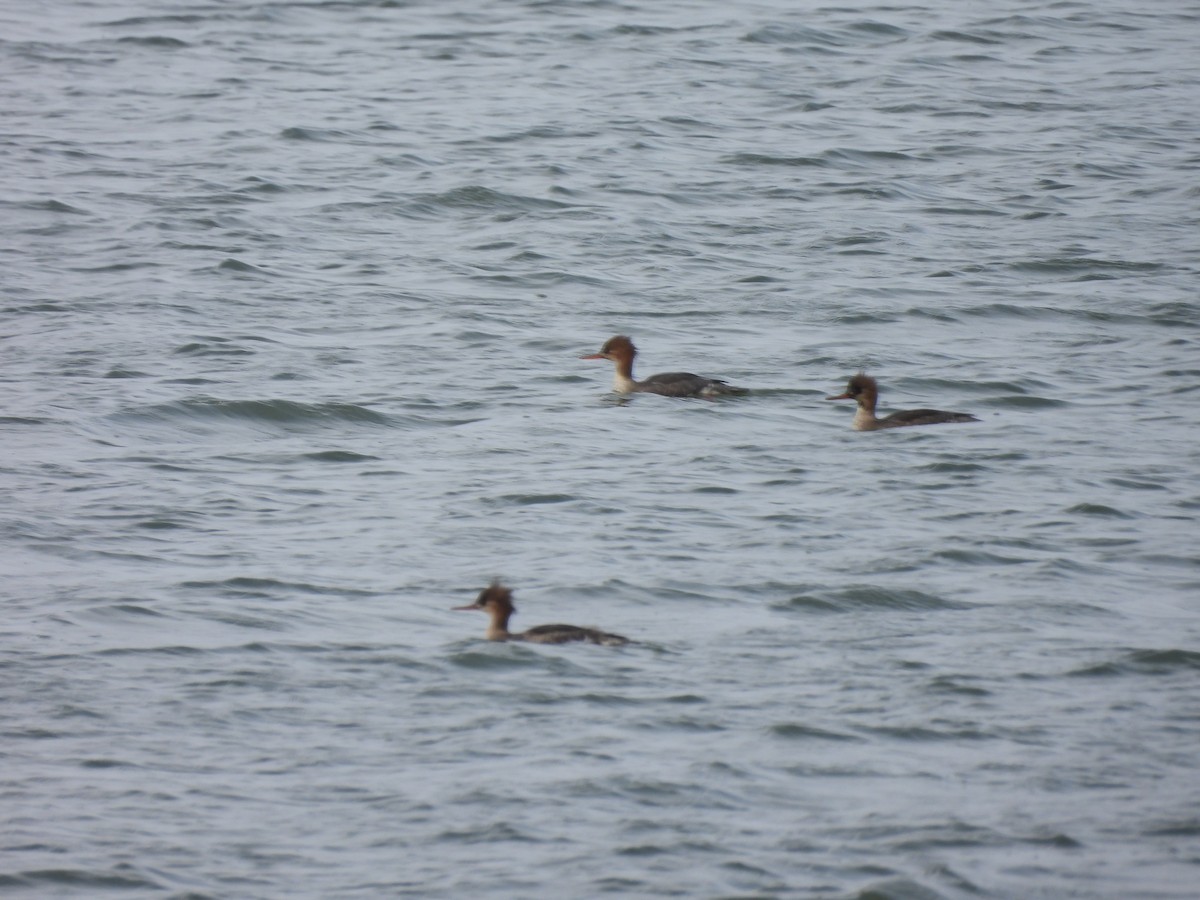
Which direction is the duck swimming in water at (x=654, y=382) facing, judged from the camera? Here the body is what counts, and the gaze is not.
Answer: to the viewer's left

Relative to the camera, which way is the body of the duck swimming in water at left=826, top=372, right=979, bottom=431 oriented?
to the viewer's left

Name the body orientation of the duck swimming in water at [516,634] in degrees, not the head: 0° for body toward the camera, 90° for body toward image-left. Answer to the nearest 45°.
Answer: approximately 90°

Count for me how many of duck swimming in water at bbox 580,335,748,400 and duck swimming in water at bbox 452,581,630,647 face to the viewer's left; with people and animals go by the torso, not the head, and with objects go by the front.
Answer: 2

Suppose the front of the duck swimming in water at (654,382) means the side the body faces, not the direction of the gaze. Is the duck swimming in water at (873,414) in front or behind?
behind

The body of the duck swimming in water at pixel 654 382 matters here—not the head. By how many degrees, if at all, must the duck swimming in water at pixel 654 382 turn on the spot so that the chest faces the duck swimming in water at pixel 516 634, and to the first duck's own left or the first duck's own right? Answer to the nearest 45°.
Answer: approximately 90° to the first duck's own left

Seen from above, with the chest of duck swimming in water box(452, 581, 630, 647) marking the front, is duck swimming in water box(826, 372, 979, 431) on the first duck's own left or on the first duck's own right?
on the first duck's own right

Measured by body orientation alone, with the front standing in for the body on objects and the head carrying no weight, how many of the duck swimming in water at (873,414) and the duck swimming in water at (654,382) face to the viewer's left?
2
